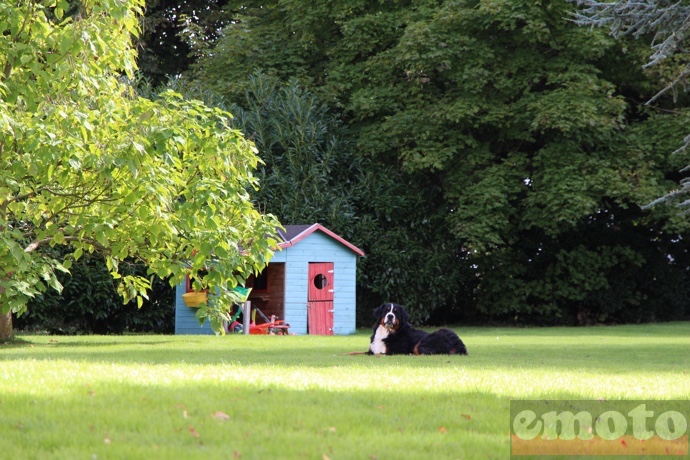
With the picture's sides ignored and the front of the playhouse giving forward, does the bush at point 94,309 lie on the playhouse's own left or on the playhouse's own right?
on the playhouse's own right

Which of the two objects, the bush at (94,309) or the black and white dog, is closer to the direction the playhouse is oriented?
the black and white dog

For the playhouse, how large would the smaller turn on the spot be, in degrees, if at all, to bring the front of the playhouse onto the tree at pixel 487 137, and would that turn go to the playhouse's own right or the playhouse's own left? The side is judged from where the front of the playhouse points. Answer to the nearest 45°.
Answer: approximately 90° to the playhouse's own left

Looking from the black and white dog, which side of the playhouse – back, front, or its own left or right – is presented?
front

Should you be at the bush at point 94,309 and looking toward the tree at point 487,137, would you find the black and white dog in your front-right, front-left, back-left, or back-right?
front-right

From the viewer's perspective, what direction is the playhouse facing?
toward the camera

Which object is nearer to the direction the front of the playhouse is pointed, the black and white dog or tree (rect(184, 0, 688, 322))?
the black and white dog

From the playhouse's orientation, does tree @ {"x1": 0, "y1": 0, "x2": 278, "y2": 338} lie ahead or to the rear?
ahead
